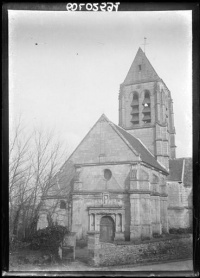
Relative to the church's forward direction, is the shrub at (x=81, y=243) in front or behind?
in front

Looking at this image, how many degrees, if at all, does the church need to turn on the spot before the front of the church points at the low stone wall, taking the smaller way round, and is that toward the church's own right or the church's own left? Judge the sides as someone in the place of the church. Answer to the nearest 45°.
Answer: approximately 45° to the church's own left

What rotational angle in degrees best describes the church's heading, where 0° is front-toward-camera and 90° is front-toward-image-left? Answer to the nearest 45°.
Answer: approximately 45°

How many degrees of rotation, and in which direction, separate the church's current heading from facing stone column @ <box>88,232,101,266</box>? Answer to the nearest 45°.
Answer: approximately 45° to its left
